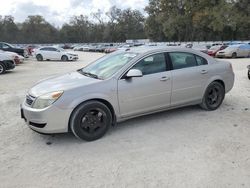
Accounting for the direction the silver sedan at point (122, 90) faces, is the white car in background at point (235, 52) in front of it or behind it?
behind

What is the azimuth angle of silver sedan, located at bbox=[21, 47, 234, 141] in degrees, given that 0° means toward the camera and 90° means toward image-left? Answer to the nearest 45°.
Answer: approximately 45°
